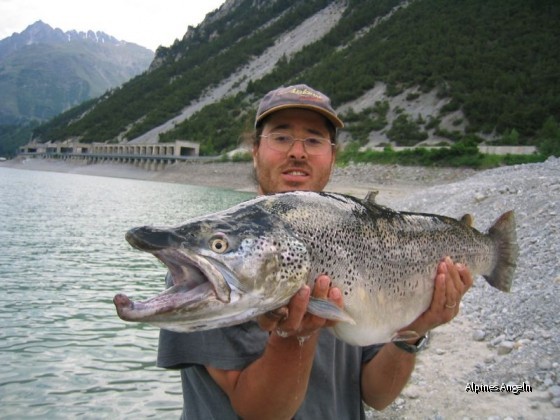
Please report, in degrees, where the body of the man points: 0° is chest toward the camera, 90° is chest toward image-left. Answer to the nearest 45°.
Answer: approximately 0°

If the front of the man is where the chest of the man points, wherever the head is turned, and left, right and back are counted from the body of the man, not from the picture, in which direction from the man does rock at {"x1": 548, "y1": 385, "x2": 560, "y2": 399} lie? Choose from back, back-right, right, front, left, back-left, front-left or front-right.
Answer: back-left

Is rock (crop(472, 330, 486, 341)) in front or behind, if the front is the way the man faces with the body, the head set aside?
behind

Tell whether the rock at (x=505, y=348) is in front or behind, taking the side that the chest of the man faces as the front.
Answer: behind

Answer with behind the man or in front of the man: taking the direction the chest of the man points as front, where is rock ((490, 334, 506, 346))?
behind
